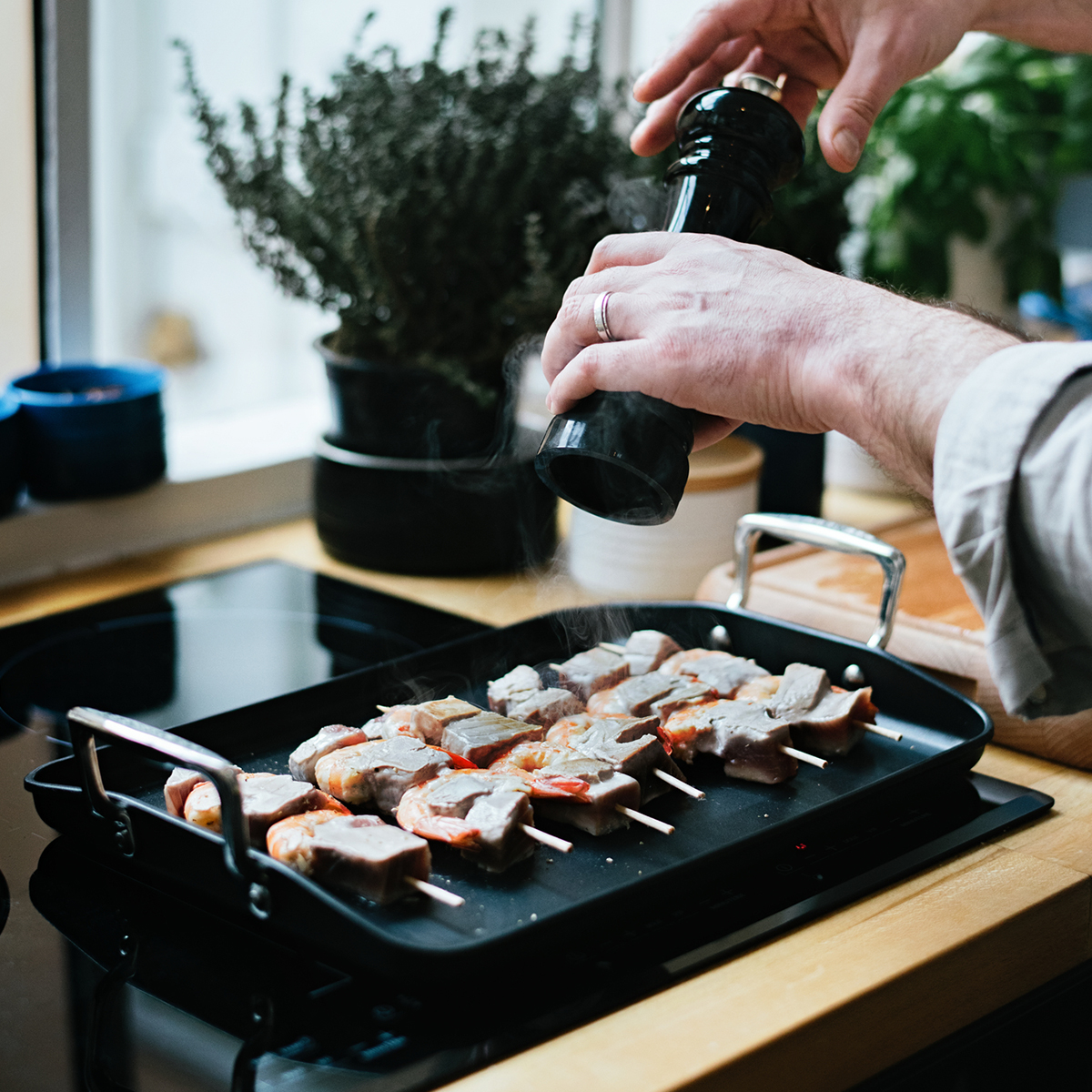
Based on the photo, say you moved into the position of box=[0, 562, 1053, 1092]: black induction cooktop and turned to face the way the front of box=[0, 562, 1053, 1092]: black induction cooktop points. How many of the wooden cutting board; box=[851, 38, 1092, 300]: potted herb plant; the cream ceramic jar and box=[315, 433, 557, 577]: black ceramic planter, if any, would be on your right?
0

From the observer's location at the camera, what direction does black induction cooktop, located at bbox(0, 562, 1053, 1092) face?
facing the viewer and to the right of the viewer

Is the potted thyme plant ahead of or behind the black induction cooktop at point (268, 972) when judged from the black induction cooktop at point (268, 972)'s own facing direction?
behind

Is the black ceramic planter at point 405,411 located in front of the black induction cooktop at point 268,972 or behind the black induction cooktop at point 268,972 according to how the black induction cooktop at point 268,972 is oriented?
behind

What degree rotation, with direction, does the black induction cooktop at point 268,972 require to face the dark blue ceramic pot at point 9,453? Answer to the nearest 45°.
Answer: approximately 180°

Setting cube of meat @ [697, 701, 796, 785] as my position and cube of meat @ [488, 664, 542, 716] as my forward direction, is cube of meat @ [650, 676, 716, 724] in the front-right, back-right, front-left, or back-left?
front-right

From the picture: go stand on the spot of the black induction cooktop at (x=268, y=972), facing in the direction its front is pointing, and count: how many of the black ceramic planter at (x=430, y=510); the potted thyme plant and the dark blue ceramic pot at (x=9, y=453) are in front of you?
0

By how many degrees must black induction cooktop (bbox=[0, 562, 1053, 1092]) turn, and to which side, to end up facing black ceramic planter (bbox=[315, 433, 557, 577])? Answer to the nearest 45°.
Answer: approximately 135° to its left

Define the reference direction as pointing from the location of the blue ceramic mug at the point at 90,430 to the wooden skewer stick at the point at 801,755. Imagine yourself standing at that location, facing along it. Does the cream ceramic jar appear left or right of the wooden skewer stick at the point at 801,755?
left

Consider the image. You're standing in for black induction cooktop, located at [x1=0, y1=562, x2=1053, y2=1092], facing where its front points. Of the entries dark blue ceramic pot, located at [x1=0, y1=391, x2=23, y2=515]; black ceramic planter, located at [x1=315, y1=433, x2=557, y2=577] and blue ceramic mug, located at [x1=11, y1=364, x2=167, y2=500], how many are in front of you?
0

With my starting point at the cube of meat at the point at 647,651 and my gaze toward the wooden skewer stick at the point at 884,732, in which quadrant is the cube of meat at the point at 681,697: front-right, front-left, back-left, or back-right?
front-right
